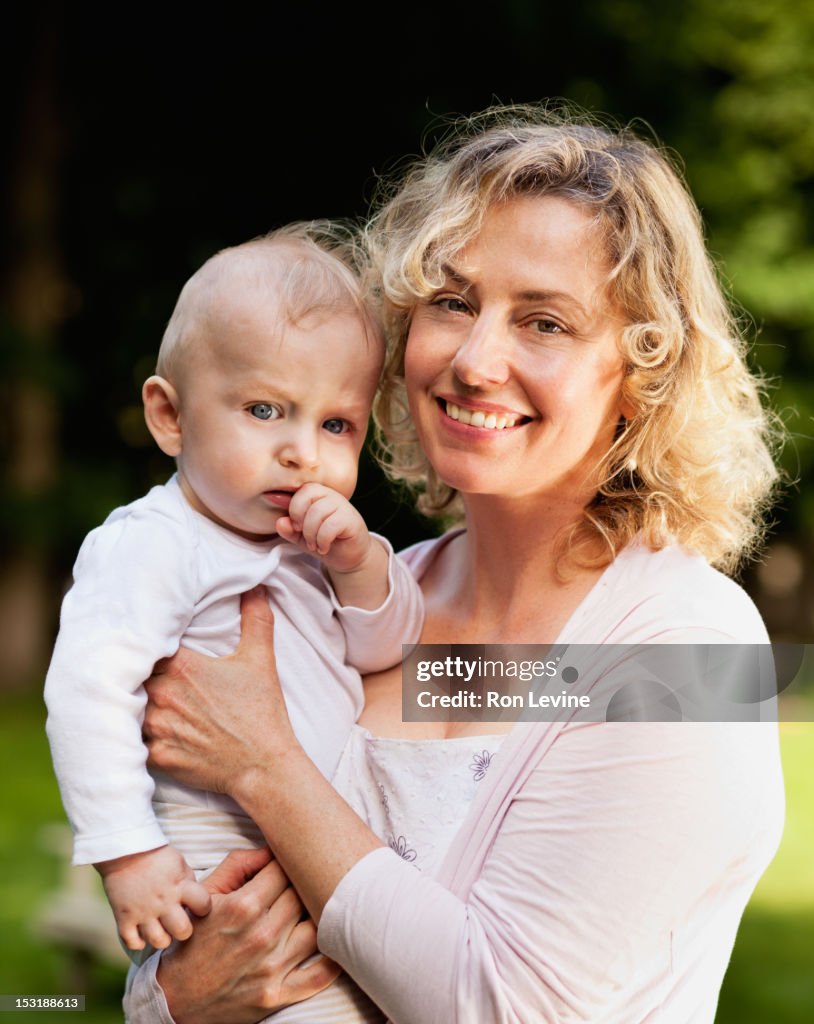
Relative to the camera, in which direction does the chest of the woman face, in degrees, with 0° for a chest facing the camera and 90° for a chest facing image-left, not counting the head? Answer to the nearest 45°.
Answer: approximately 45°
